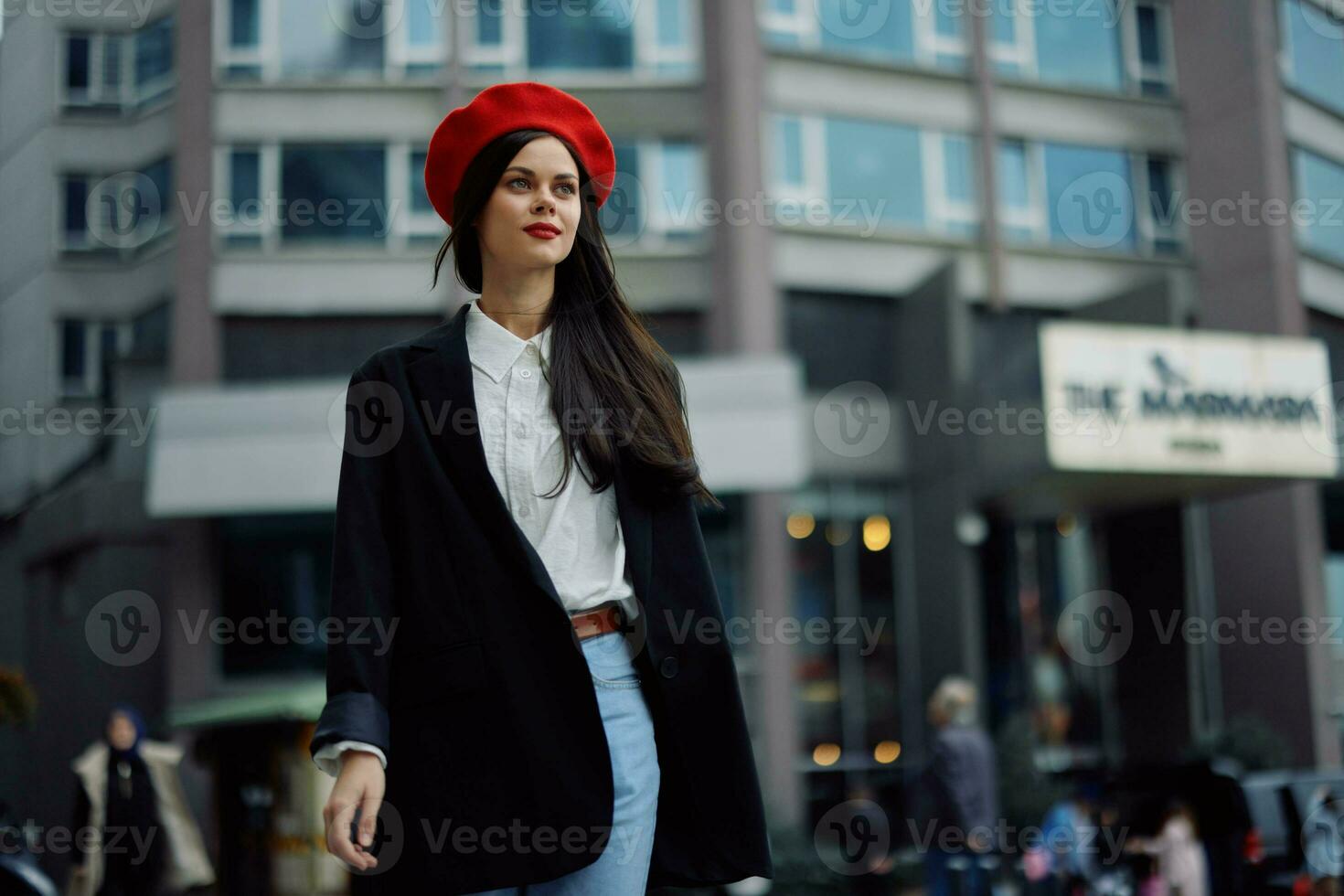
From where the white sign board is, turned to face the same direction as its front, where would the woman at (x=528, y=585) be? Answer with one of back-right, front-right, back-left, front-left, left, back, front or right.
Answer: front

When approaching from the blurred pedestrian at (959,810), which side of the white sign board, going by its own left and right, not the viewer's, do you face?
front

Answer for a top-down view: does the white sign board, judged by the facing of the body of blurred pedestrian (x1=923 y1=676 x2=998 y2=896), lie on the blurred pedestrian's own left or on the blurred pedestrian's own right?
on the blurred pedestrian's own right

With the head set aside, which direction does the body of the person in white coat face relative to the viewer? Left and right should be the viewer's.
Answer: facing the viewer

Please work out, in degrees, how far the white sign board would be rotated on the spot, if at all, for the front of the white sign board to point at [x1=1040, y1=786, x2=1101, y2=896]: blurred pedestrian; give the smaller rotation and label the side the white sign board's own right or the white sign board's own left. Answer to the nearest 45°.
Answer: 0° — it already faces them

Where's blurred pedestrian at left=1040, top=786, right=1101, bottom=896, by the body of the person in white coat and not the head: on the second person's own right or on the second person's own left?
on the second person's own left

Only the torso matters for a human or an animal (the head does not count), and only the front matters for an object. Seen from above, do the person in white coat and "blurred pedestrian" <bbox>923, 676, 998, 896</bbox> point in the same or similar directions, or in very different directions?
very different directions

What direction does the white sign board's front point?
toward the camera

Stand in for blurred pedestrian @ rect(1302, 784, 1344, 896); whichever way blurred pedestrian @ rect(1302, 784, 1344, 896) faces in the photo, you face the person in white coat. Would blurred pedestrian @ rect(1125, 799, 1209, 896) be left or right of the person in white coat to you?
right

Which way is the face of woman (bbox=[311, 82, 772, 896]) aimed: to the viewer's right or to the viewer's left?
to the viewer's right

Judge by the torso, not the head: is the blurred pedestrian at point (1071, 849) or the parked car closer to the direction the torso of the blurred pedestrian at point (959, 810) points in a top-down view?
the blurred pedestrian

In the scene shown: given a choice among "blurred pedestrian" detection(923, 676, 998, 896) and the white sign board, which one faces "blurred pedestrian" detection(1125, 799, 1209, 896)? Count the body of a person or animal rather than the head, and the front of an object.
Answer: the white sign board

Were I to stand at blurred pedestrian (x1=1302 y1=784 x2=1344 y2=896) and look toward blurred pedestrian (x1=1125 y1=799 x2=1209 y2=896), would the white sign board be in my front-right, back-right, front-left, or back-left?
front-right

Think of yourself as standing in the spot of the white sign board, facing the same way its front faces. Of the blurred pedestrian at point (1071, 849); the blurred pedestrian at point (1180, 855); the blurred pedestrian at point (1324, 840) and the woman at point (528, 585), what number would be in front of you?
4
